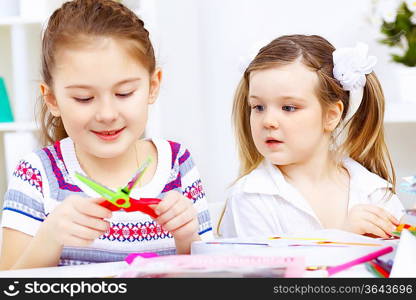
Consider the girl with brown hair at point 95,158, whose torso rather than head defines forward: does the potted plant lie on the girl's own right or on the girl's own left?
on the girl's own left

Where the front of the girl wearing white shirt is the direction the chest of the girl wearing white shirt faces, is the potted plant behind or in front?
behind

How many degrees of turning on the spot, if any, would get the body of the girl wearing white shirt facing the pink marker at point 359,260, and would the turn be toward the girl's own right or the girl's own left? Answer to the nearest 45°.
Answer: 0° — they already face it

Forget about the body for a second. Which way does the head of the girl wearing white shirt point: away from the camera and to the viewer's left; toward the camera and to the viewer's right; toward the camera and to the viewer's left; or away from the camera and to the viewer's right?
toward the camera and to the viewer's left

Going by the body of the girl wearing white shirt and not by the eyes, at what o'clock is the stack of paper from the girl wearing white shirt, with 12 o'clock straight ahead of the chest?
The stack of paper is roughly at 12 o'clock from the girl wearing white shirt.

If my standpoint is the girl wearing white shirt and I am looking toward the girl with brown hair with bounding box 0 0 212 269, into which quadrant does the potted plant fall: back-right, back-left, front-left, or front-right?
back-right

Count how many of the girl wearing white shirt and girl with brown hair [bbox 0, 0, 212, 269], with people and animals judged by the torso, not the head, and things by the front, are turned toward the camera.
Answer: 2

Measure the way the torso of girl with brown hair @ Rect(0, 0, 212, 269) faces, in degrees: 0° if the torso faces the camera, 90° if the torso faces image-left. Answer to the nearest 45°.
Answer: approximately 0°
